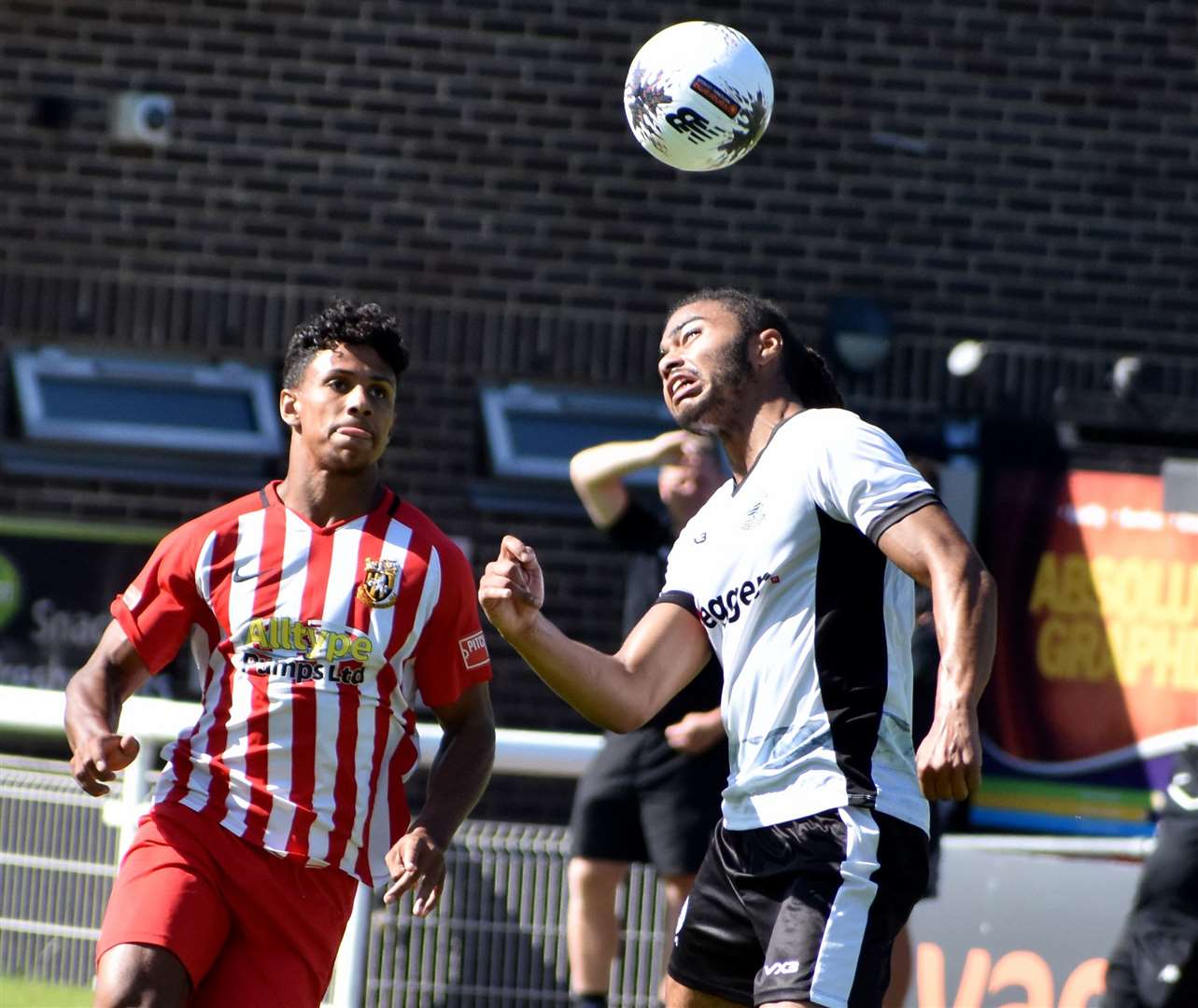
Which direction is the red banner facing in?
toward the camera

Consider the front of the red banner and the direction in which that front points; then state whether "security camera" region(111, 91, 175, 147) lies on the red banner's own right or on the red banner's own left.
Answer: on the red banner's own right

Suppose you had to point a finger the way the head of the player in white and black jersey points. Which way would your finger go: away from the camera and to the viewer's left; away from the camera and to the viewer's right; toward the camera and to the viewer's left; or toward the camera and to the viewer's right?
toward the camera and to the viewer's left

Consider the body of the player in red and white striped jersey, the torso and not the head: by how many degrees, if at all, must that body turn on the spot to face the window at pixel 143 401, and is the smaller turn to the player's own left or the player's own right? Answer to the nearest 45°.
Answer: approximately 180°

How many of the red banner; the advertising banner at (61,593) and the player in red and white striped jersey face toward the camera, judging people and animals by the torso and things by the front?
3

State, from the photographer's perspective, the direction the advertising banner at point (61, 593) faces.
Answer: facing the viewer

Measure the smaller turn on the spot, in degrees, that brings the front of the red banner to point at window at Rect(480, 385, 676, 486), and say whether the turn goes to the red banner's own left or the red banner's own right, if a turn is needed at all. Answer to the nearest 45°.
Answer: approximately 90° to the red banner's own right

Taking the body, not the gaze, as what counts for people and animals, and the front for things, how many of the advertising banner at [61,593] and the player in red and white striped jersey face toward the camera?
2

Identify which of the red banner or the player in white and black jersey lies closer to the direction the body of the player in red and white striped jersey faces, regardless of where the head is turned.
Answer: the player in white and black jersey

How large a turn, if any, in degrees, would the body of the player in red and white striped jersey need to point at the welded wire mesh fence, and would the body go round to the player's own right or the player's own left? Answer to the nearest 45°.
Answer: approximately 180°

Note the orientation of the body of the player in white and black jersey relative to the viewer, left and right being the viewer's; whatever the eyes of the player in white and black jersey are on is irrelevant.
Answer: facing the viewer and to the left of the viewer

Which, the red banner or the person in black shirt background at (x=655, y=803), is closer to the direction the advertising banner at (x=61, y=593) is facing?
the person in black shirt background

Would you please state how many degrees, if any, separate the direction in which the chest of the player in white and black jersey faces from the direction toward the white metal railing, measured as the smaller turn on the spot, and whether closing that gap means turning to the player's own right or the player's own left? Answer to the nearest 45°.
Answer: approximately 90° to the player's own right

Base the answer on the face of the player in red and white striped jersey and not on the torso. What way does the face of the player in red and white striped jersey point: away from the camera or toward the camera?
toward the camera
